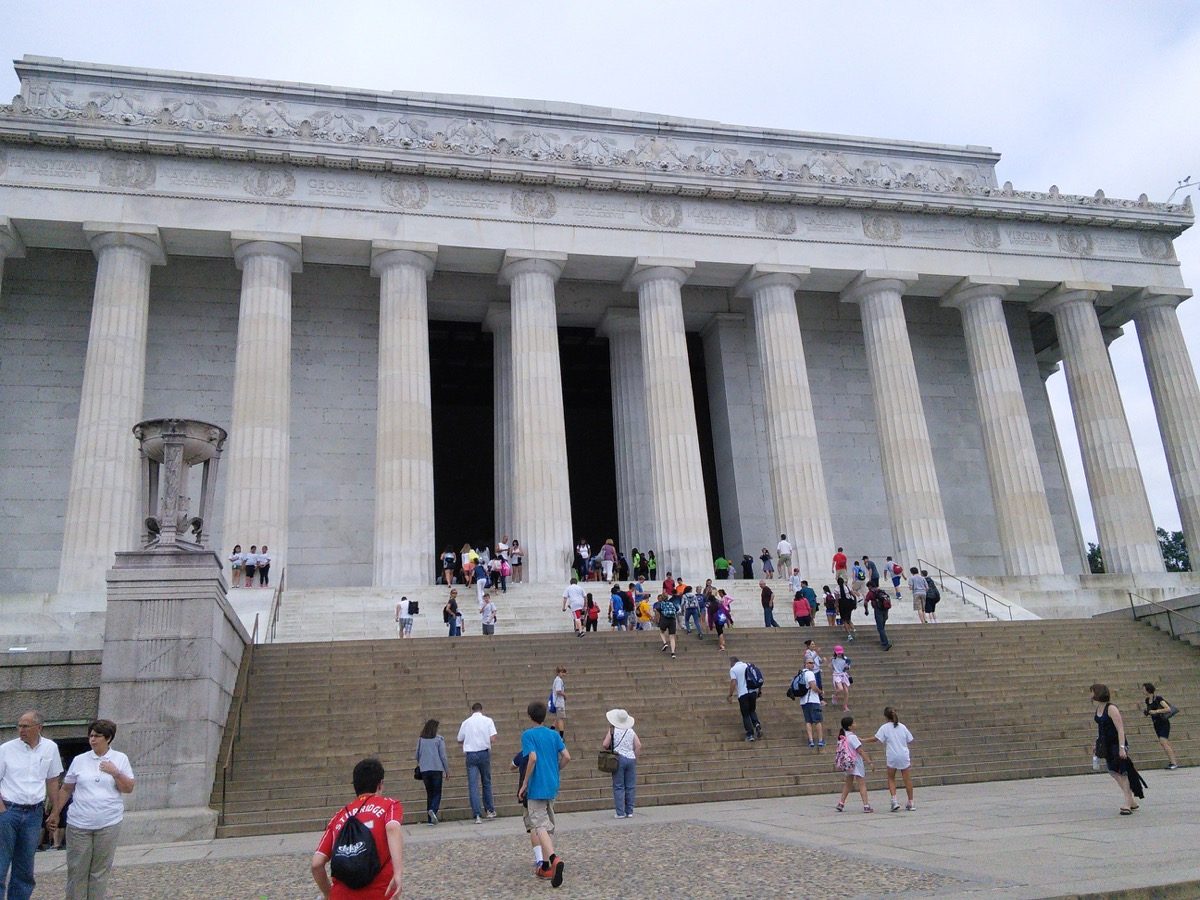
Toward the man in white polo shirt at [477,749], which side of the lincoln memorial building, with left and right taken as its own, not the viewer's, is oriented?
front

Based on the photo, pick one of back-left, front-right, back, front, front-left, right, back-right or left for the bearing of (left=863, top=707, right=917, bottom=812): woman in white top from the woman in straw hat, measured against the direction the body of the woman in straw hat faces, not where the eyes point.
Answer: right

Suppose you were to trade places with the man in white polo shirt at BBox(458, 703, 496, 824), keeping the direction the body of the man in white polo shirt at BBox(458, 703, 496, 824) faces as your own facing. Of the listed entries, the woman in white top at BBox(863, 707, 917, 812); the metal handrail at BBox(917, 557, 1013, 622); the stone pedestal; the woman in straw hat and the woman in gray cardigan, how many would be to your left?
2

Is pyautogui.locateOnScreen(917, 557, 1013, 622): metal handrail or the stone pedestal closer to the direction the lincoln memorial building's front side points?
the stone pedestal

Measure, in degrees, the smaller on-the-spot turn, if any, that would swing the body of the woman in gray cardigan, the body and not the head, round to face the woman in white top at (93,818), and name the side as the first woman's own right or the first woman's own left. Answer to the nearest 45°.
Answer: approximately 135° to the first woman's own left

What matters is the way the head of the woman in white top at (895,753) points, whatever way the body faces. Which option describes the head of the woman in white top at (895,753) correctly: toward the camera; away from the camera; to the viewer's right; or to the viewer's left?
away from the camera

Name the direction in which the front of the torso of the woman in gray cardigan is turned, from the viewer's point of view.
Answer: away from the camera

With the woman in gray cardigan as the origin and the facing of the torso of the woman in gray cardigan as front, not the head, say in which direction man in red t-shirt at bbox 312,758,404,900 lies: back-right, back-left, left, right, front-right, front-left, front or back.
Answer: back

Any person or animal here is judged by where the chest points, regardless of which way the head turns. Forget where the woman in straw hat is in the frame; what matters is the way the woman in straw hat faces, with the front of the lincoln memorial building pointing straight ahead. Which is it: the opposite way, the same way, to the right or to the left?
the opposite way

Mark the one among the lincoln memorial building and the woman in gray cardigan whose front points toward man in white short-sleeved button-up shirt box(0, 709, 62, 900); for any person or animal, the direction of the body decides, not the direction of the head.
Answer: the lincoln memorial building

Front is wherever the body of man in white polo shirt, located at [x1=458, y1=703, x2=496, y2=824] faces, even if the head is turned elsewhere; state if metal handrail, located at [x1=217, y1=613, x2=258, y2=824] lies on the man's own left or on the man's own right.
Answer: on the man's own left

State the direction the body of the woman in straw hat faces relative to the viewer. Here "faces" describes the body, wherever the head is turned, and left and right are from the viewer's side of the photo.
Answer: facing away from the viewer

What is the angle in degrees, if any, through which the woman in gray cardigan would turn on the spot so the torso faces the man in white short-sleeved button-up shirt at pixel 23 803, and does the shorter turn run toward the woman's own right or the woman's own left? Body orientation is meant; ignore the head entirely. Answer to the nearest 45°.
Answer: approximately 135° to the woman's own left

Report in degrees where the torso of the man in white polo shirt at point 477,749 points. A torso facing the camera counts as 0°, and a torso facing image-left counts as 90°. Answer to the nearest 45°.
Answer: approximately 180°

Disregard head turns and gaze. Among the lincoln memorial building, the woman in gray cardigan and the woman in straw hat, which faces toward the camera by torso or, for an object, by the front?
the lincoln memorial building

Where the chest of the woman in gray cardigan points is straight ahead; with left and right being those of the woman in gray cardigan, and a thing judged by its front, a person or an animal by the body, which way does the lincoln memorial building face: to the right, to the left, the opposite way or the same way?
the opposite way

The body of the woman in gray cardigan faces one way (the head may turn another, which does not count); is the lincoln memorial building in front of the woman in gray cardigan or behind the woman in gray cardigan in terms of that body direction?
in front

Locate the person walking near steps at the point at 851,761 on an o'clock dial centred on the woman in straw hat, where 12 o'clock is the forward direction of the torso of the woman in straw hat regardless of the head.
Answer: The person walking near steps is roughly at 3 o'clock from the woman in straw hat.
